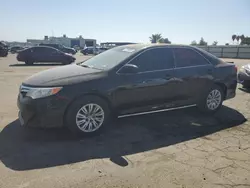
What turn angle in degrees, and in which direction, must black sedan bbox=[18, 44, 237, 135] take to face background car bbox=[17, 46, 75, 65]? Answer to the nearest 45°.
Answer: approximately 90° to its right

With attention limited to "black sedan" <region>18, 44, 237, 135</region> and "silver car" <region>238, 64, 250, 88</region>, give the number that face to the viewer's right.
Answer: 0

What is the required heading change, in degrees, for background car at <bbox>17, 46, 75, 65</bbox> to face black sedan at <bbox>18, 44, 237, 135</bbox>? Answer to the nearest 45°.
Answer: approximately 90° to its right

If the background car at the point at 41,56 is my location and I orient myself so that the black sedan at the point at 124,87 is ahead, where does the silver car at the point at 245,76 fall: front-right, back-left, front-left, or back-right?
front-left

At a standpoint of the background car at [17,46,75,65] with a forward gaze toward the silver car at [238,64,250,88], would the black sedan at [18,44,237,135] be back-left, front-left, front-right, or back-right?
front-right

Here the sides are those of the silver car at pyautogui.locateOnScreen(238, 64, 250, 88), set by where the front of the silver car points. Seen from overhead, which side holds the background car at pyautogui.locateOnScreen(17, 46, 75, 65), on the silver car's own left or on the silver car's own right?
on the silver car's own right

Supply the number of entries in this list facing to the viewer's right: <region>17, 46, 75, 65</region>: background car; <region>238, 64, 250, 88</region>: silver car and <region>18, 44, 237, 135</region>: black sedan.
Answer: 1

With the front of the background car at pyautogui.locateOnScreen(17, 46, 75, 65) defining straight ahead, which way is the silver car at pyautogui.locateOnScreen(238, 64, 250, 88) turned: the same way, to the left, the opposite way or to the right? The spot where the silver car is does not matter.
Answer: the opposite way

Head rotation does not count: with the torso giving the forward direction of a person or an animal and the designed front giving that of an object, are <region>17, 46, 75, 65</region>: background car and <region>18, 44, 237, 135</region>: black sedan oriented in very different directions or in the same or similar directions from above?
very different directions

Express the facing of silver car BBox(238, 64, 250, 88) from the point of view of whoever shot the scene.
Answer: facing the viewer and to the left of the viewer

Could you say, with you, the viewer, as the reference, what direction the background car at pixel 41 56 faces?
facing to the right of the viewer
